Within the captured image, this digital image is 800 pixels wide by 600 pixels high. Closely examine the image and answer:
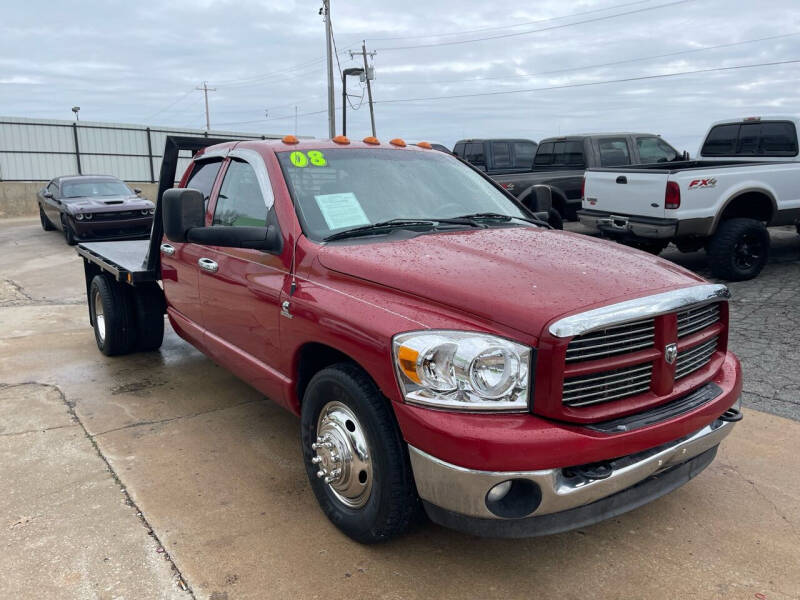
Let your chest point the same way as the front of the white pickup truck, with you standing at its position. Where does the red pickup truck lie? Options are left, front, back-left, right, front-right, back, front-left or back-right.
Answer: back-right

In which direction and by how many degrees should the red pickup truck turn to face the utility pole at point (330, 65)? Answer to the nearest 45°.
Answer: approximately 135° to its left

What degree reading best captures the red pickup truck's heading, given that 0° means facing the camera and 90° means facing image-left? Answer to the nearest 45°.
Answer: approximately 315°

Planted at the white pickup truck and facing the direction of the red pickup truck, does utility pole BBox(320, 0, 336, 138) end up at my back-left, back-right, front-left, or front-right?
back-right

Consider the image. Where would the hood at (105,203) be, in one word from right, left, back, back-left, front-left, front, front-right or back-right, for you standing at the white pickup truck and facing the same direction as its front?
back-left

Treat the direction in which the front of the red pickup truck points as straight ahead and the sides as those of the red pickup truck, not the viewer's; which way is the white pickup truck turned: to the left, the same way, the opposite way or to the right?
to the left

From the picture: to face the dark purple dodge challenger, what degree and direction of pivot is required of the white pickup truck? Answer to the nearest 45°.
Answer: approximately 135° to its left

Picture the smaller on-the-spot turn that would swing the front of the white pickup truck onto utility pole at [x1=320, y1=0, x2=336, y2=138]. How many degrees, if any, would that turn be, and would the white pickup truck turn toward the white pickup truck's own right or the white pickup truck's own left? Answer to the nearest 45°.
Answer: approximately 90° to the white pickup truck's own left

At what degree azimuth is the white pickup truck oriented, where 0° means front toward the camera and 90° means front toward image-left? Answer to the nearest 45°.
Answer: approximately 225°

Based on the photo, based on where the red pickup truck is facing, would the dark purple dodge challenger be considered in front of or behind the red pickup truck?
behind
